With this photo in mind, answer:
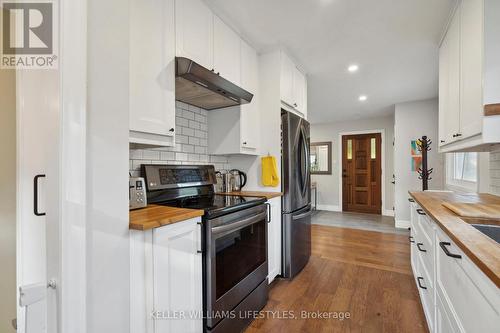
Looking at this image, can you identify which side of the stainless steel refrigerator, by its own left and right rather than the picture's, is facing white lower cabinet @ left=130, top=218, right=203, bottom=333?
right

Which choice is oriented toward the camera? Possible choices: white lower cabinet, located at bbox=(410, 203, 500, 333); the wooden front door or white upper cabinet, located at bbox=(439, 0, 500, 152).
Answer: the wooden front door

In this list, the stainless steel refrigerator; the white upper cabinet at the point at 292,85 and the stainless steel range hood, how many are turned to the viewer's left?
0

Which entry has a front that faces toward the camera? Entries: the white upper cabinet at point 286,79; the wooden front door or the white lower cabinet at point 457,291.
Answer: the wooden front door

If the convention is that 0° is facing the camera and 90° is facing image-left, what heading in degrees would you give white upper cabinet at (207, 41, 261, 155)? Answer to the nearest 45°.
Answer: approximately 315°

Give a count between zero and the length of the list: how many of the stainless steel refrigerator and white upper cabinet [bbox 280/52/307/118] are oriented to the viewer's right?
2

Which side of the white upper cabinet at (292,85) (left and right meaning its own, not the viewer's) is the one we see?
right

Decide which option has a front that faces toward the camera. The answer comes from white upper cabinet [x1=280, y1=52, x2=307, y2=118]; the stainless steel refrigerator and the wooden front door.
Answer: the wooden front door

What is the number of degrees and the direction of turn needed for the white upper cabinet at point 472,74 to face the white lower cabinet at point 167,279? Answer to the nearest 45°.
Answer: approximately 45° to its left

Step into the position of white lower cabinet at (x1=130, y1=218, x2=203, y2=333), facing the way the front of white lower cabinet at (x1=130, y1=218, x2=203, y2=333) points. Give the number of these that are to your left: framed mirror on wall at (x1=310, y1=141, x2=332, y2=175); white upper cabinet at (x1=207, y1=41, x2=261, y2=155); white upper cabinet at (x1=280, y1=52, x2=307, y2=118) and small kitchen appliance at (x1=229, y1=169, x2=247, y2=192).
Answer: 4

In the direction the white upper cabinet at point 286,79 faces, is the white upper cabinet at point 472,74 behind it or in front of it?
in front

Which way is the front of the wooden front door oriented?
toward the camera

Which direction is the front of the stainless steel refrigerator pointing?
to the viewer's right

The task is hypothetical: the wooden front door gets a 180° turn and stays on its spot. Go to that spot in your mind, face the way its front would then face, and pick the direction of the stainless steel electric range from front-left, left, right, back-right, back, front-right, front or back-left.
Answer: back

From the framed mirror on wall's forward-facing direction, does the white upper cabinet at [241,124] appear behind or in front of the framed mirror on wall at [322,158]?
in front
